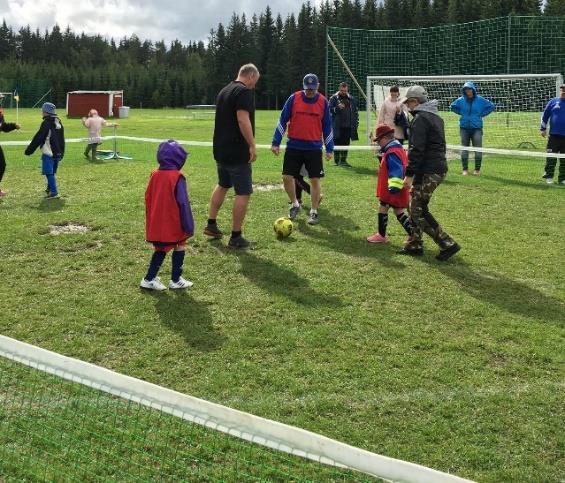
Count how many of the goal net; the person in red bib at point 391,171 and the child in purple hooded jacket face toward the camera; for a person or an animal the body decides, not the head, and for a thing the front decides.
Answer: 1

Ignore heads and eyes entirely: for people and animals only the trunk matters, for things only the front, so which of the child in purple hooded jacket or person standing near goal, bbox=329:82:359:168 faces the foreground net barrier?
the person standing near goal

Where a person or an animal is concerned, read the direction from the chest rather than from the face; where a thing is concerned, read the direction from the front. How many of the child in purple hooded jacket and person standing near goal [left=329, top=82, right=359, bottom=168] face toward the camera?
1

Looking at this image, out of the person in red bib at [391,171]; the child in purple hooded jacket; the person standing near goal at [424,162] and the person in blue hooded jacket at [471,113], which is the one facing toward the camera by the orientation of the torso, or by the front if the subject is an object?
the person in blue hooded jacket

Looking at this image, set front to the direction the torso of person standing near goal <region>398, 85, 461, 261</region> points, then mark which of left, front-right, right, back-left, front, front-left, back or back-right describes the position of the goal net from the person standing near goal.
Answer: right

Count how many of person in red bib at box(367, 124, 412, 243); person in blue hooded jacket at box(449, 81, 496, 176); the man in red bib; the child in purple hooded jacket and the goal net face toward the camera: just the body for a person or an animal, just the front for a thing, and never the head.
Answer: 3

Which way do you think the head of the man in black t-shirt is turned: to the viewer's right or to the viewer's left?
to the viewer's right

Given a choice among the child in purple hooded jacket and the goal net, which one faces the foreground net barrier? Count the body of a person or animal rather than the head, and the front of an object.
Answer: the goal net

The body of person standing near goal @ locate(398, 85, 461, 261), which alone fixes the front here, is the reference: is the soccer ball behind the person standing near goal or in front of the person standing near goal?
in front

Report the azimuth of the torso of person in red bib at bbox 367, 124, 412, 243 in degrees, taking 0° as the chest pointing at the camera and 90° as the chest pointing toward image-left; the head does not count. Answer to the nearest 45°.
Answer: approximately 90°

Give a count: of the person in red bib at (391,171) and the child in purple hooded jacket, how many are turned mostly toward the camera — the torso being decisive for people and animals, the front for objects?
0

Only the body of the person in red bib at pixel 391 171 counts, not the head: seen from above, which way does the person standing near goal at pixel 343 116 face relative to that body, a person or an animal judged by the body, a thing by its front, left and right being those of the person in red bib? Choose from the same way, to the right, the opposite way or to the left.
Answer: to the left

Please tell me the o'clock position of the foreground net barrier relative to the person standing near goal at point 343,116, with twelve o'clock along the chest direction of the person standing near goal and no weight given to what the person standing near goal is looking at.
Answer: The foreground net barrier is roughly at 12 o'clock from the person standing near goal.
